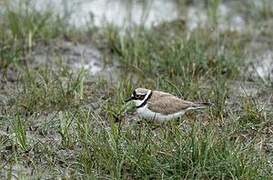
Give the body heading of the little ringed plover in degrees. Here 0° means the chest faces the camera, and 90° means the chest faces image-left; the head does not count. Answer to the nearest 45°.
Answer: approximately 90°
